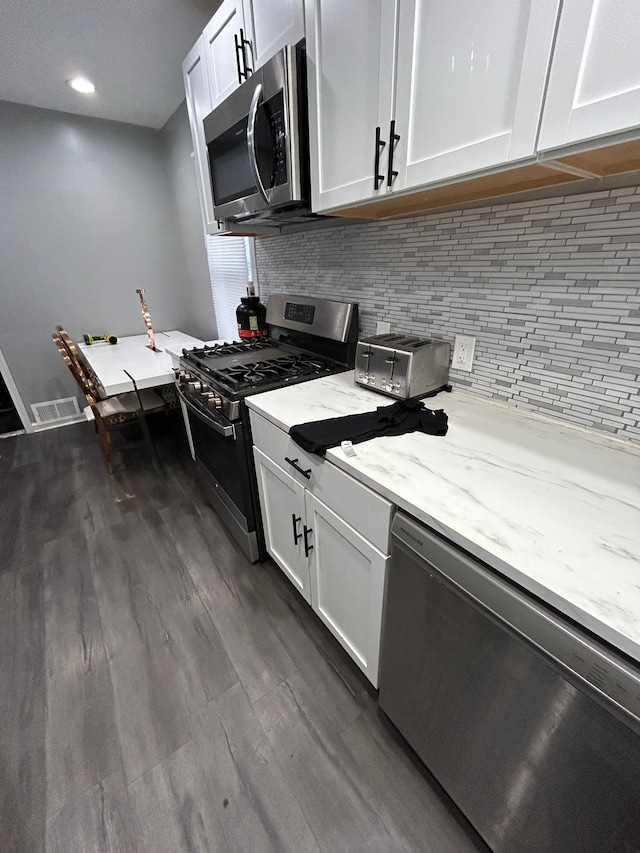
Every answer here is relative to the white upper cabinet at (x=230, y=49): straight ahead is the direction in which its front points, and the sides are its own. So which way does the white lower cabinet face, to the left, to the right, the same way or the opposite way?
the same way

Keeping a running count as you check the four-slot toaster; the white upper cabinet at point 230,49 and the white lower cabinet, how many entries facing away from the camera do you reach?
0

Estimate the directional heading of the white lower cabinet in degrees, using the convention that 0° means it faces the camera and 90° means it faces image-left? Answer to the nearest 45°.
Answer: approximately 45°

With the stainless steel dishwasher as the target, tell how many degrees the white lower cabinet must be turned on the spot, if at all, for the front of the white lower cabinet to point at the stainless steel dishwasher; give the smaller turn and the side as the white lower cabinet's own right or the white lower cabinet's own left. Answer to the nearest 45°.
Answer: approximately 90° to the white lower cabinet's own left

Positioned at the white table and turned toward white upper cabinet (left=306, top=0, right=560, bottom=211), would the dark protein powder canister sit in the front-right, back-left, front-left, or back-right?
front-left

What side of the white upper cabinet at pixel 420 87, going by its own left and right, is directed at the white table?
right

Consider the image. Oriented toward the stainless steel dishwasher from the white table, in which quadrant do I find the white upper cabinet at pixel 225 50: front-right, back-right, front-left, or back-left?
front-left

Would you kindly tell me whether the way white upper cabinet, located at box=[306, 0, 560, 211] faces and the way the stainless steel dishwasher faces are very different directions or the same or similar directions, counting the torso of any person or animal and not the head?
same or similar directions

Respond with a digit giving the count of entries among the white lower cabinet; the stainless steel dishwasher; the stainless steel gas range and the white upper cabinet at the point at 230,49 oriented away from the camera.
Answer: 0

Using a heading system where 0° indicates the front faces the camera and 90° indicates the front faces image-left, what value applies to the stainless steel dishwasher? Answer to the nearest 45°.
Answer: approximately 45°

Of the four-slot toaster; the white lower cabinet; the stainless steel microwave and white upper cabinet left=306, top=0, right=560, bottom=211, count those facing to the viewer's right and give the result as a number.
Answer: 0

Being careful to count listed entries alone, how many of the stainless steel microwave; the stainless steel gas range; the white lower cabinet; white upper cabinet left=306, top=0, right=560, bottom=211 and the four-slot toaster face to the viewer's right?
0

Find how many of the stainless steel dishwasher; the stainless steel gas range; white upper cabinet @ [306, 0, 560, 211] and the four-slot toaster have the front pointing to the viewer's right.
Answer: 0

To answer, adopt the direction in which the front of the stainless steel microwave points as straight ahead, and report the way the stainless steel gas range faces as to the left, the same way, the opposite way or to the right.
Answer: the same way

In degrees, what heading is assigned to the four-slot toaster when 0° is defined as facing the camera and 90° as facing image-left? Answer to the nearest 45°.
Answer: approximately 45°
